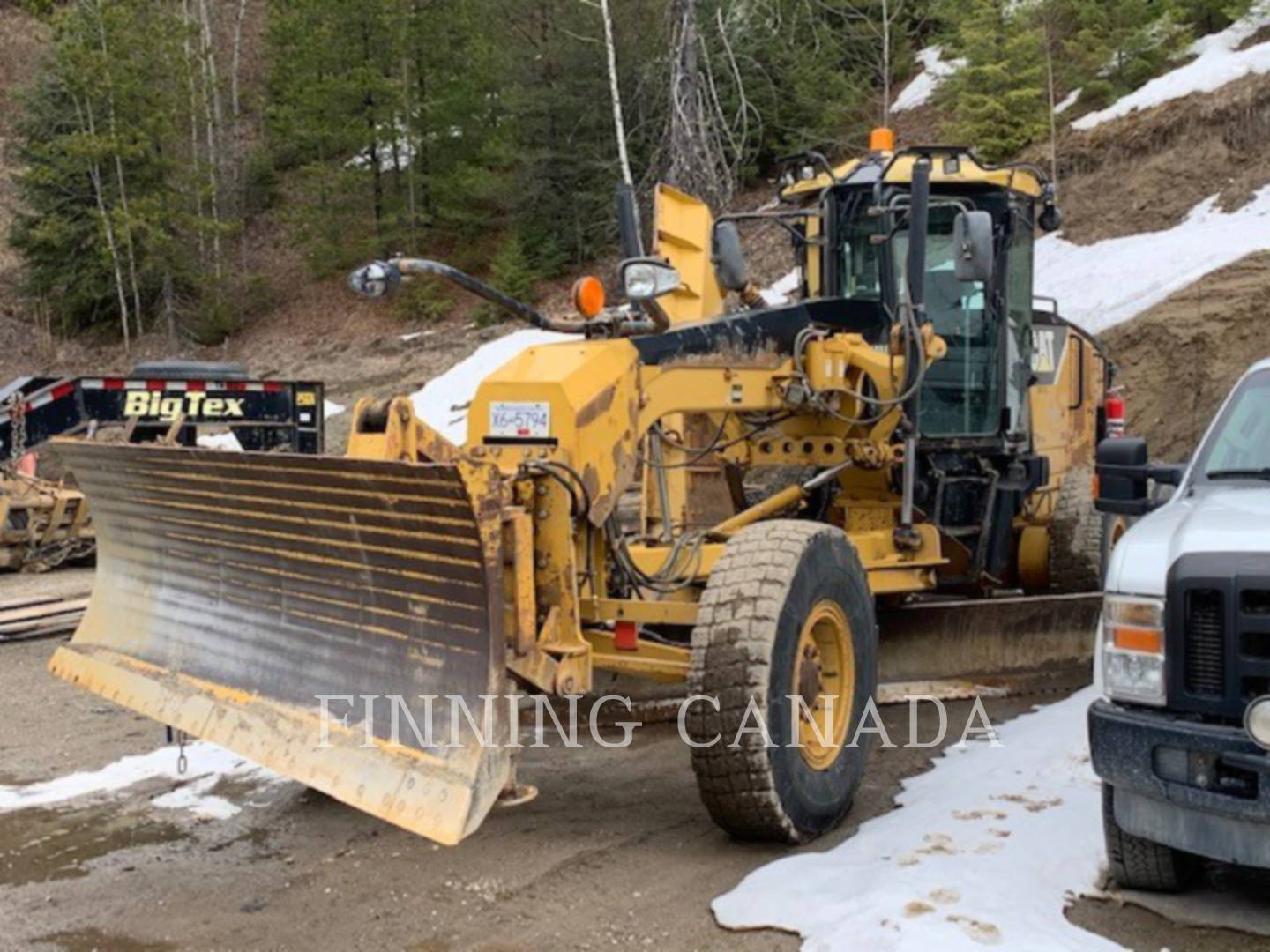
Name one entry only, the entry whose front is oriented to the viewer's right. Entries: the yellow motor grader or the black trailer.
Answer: the black trailer

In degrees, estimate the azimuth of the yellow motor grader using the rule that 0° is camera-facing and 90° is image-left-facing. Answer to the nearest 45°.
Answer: approximately 45°

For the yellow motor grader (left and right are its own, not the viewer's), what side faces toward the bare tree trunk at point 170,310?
right

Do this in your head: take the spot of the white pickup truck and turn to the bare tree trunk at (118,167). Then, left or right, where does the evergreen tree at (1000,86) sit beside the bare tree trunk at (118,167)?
right

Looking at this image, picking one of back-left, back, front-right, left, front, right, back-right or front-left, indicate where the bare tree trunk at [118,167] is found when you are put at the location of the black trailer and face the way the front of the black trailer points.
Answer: left

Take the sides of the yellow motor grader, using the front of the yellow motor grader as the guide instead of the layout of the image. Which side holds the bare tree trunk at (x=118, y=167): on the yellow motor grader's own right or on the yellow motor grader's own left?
on the yellow motor grader's own right

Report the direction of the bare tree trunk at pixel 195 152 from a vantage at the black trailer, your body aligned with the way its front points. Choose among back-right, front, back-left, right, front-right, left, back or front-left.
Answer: left

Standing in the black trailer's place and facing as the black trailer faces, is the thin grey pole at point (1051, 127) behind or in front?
in front

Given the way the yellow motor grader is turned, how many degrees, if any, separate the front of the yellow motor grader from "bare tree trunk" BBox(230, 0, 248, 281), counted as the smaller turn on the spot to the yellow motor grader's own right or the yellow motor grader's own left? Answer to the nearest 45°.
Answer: approximately 135° to the yellow motor grader's own right
